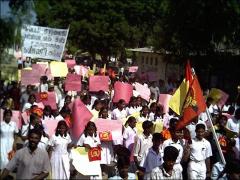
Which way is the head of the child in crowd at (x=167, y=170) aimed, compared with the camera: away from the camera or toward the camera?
toward the camera

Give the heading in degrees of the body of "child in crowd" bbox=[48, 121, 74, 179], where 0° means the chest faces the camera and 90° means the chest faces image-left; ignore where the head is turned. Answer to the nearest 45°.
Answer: approximately 0°

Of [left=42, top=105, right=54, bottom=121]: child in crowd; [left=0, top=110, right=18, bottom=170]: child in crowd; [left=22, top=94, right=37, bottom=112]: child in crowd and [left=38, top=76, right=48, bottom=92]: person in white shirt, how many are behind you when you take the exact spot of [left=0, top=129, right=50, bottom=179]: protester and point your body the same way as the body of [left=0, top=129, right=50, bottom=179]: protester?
4

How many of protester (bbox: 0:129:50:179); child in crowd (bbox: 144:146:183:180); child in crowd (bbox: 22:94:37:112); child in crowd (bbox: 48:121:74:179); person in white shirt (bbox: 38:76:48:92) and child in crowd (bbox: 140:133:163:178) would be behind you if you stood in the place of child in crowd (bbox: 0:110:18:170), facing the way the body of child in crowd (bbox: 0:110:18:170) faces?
2

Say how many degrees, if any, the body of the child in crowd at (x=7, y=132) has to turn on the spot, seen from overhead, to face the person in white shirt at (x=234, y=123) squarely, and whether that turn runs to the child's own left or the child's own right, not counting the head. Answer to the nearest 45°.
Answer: approximately 90° to the child's own left

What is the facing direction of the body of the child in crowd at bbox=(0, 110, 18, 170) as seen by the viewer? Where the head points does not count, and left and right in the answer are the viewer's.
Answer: facing the viewer

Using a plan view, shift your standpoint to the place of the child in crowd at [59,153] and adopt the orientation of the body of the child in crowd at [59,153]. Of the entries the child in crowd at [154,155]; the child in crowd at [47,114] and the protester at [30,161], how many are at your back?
1

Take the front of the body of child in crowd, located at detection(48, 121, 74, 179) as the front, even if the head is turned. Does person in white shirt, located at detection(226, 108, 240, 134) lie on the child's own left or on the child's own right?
on the child's own left

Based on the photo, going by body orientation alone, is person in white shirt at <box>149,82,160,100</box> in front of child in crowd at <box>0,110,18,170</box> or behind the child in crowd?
behind

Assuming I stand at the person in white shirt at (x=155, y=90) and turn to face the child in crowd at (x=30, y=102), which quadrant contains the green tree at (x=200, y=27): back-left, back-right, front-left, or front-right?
back-right

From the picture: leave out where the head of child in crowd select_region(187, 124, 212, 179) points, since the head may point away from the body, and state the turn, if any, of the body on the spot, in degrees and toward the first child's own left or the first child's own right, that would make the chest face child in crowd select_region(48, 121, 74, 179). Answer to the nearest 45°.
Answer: approximately 90° to the first child's own right

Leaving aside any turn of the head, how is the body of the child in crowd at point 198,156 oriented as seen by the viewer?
toward the camera

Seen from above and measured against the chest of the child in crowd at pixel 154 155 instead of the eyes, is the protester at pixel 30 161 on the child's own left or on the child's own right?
on the child's own right

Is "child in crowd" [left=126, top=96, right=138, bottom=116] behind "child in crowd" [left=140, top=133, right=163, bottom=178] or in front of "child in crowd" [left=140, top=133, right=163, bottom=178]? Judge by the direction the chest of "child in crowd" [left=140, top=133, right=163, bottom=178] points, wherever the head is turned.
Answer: behind

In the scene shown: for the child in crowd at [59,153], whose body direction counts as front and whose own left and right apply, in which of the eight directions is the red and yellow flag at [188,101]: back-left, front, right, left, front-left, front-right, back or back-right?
left

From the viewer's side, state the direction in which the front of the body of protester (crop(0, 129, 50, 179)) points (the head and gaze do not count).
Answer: toward the camera

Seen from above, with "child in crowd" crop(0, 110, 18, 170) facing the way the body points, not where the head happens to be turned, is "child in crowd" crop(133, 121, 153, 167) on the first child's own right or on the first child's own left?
on the first child's own left
